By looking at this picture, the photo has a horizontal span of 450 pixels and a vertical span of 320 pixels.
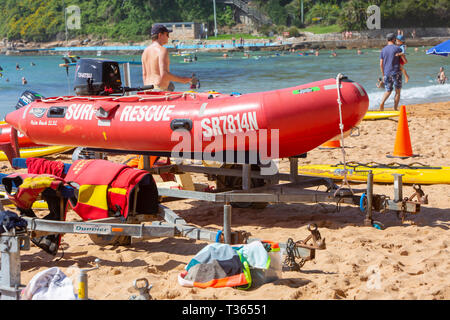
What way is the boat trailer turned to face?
to the viewer's right

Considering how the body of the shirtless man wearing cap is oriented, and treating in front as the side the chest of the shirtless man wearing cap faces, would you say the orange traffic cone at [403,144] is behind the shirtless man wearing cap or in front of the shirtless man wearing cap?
in front

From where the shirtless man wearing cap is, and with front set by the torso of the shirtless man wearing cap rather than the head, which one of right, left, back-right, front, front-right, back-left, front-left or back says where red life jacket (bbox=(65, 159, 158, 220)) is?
back-right

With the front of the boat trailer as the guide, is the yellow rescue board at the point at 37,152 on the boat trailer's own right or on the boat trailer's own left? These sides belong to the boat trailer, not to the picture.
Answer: on the boat trailer's own left

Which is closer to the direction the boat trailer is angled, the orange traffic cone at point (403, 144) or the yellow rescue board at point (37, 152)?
the orange traffic cone

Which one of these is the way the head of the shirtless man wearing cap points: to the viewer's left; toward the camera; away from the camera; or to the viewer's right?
to the viewer's right

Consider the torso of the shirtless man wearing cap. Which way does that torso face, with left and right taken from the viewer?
facing away from the viewer and to the right of the viewer
